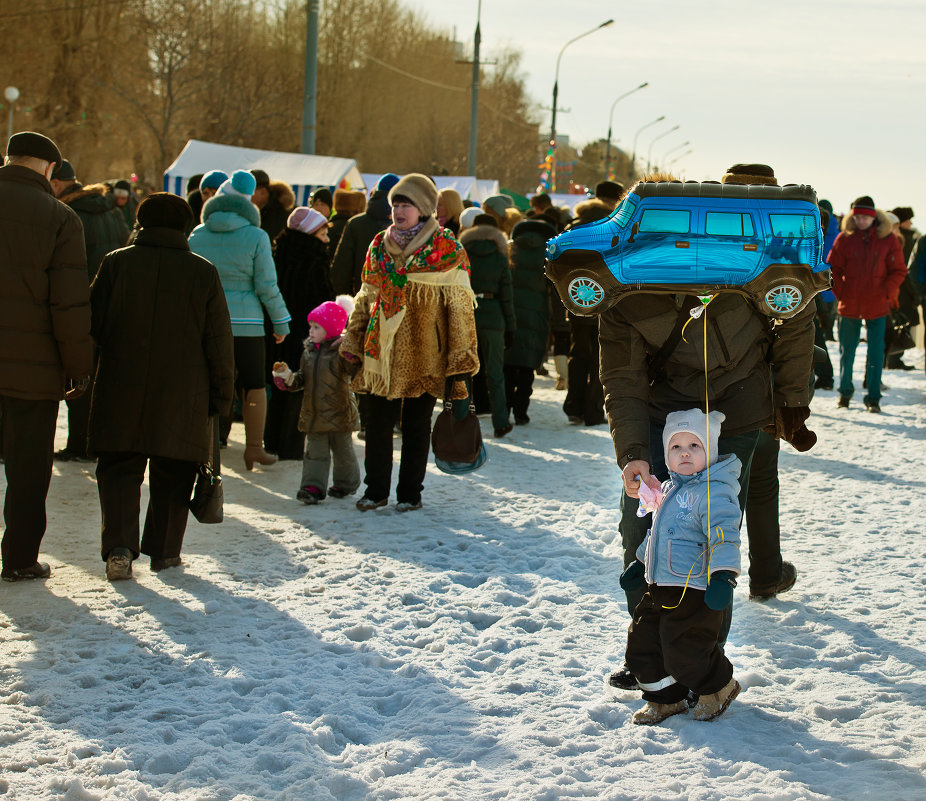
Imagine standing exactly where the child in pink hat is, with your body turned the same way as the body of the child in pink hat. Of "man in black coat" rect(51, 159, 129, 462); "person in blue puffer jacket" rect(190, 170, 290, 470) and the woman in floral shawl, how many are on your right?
2

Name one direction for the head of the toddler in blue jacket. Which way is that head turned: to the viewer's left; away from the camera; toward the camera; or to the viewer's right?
toward the camera

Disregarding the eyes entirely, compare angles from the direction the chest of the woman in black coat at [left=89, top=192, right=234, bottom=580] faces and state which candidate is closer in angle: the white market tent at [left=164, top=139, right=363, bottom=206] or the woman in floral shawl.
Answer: the white market tent

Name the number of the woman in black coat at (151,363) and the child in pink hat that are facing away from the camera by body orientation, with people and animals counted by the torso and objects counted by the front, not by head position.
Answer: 1

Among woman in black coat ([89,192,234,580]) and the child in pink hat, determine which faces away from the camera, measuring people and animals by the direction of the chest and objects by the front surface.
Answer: the woman in black coat

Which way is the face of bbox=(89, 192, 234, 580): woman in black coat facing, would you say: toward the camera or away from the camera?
away from the camera

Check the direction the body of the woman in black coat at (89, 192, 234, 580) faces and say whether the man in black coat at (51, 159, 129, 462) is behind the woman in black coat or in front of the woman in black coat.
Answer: in front

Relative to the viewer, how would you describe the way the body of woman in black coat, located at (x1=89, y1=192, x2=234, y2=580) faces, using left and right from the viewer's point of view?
facing away from the viewer

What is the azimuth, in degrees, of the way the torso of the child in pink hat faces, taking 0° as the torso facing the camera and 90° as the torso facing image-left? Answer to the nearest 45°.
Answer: approximately 45°

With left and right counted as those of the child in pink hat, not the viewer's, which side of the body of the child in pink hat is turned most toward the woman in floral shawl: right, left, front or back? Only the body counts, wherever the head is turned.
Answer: left

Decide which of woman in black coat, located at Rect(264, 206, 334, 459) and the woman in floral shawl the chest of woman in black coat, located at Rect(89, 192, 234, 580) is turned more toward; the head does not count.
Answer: the woman in black coat

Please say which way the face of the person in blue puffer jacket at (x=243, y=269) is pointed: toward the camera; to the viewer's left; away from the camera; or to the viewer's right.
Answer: away from the camera

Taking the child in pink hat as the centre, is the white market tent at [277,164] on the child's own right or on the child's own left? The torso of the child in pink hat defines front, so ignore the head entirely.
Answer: on the child's own right

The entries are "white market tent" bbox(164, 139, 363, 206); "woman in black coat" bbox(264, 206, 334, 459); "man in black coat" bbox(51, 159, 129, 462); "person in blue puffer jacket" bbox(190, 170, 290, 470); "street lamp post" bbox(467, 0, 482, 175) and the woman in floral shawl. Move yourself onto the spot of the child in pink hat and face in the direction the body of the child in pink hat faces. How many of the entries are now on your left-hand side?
1

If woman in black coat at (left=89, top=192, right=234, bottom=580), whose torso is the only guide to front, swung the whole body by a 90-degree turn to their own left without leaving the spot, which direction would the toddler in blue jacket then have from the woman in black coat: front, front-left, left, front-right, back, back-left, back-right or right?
back-left
